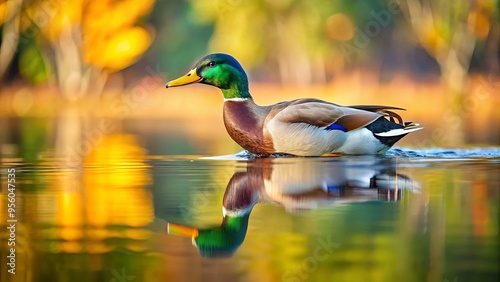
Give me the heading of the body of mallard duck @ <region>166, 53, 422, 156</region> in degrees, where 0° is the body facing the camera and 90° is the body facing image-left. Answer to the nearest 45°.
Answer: approximately 90°

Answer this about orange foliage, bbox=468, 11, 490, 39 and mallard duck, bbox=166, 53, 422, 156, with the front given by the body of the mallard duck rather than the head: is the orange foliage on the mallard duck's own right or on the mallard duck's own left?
on the mallard duck's own right

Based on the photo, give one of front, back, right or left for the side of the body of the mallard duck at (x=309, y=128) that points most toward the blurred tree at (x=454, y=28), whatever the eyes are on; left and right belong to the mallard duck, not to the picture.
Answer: right

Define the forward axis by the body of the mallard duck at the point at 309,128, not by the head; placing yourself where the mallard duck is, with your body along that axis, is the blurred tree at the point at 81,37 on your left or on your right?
on your right

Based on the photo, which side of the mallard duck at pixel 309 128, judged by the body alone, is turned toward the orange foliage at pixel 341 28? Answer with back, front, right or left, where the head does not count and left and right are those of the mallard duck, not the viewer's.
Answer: right
